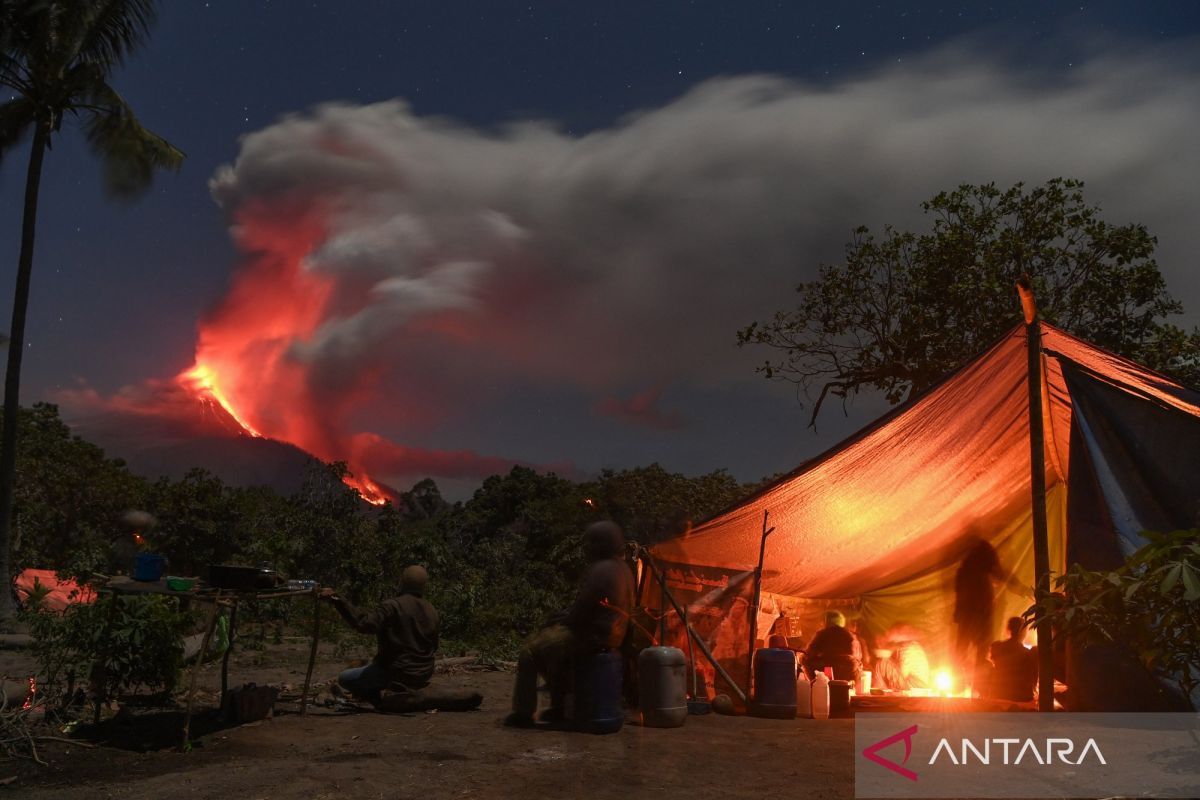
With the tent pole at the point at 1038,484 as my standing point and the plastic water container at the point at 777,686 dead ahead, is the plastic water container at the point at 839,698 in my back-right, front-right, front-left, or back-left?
front-right

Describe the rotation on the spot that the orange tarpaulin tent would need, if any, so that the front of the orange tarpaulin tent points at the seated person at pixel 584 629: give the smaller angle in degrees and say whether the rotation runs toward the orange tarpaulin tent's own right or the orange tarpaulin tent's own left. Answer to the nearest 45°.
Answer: approximately 45° to the orange tarpaulin tent's own right

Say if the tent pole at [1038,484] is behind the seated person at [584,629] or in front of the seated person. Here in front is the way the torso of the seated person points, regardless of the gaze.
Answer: behind

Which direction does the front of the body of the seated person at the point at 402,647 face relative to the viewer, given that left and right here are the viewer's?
facing away from the viewer and to the left of the viewer

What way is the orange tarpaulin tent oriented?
toward the camera

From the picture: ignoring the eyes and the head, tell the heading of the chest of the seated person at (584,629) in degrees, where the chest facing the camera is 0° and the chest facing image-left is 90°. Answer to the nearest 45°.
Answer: approximately 90°

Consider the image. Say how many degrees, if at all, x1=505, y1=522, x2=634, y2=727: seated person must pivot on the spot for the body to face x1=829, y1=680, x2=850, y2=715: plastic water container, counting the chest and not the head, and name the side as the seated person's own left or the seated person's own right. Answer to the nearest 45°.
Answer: approximately 135° to the seated person's own right

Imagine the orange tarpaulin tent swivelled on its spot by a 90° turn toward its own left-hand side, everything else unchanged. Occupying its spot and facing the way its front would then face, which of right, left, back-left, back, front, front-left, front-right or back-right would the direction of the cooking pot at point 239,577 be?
back-right

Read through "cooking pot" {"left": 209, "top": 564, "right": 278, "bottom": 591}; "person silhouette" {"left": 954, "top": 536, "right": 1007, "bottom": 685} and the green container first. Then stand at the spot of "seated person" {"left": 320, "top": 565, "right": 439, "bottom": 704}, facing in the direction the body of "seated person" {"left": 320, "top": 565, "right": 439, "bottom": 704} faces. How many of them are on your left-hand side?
2

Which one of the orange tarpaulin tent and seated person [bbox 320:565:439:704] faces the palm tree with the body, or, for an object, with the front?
the seated person

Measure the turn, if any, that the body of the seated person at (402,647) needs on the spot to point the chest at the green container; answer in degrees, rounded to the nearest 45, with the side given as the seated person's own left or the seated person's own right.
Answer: approximately 90° to the seated person's own left

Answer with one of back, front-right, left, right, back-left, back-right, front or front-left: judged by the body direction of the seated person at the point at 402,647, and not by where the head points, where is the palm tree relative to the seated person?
front

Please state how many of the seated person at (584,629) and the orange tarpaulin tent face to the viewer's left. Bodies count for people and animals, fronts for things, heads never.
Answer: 1

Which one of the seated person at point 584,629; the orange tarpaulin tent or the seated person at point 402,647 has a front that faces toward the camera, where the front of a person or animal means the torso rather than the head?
the orange tarpaulin tent

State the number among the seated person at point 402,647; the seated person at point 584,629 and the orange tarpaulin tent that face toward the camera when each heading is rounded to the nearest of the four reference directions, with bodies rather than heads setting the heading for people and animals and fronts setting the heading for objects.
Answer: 1
